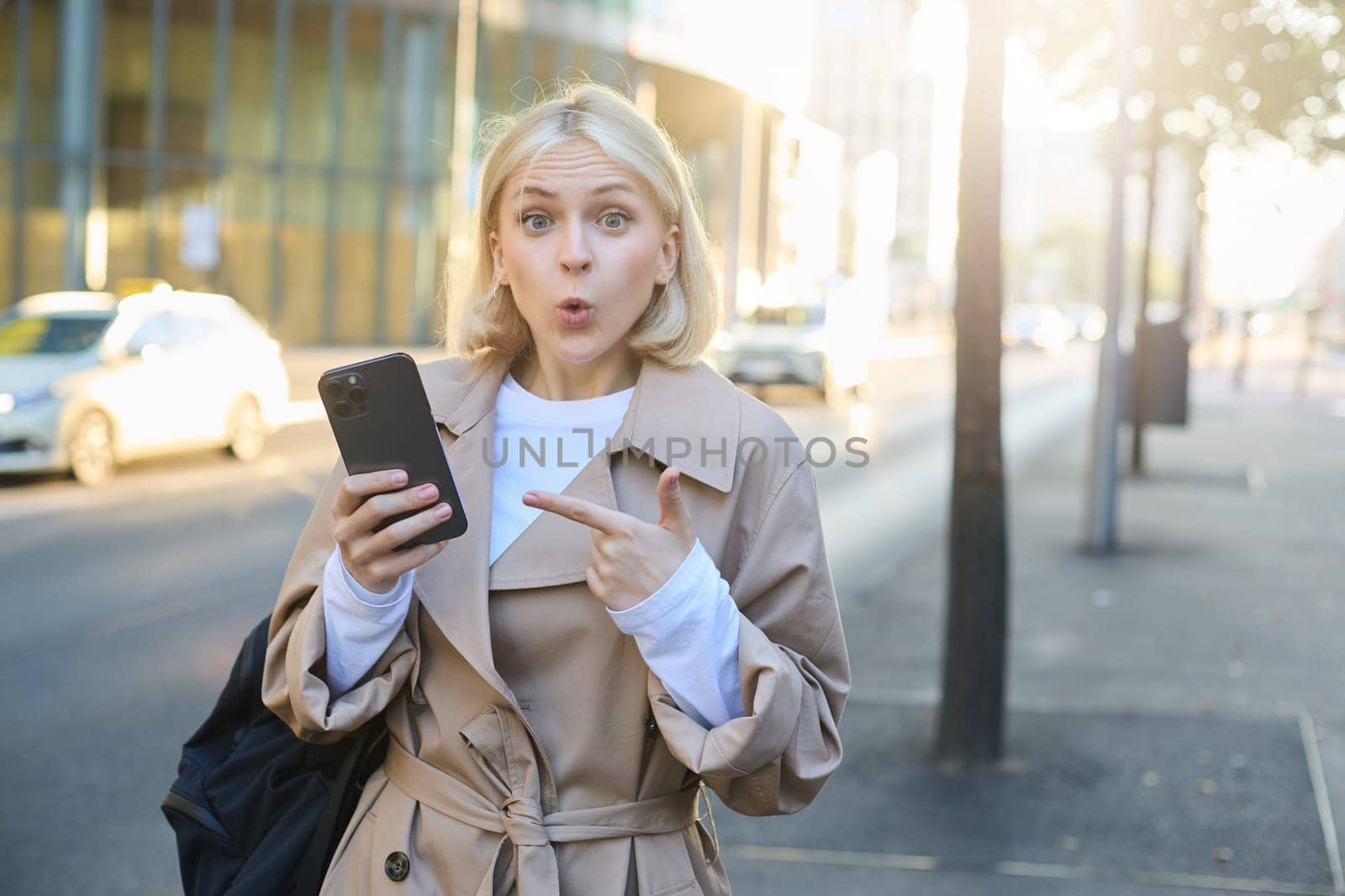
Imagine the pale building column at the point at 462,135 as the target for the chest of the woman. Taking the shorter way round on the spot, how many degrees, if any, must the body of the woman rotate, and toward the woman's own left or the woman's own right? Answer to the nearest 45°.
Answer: approximately 180°

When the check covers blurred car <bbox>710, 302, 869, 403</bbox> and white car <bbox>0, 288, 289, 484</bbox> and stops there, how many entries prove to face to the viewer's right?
0

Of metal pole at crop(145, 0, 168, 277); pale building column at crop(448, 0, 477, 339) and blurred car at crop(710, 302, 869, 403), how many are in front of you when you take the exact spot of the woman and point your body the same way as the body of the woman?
0

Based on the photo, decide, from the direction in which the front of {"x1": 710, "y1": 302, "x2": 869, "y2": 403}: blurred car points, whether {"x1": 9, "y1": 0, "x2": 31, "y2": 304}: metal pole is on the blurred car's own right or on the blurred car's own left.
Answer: on the blurred car's own right

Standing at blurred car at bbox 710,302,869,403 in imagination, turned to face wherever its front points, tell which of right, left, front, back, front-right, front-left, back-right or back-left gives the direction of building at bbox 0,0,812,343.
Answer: right

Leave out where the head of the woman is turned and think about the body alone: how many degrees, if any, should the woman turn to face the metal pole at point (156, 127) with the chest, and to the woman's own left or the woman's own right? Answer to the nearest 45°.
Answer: approximately 180°

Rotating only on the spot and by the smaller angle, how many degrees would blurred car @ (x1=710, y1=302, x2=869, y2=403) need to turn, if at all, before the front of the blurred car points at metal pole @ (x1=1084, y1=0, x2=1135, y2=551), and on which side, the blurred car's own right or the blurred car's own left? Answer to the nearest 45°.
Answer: approximately 45° to the blurred car's own left

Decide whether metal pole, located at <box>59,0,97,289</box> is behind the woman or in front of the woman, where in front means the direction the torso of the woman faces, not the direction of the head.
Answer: behind

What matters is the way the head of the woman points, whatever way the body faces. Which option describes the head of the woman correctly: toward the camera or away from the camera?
toward the camera

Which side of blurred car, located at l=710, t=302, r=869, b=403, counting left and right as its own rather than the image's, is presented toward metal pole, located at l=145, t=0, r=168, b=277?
right

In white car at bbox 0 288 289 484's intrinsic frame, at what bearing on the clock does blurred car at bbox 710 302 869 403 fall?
The blurred car is roughly at 6 o'clock from the white car.

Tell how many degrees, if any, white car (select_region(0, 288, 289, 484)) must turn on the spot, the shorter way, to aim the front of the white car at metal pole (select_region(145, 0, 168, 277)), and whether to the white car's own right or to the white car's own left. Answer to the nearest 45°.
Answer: approximately 135° to the white car's own right

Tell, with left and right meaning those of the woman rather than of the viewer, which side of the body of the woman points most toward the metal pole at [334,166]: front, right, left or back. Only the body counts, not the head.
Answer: back

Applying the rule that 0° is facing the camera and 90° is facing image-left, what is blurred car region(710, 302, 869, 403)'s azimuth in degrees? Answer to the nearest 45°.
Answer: approximately 45°

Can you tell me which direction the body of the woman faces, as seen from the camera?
toward the camera

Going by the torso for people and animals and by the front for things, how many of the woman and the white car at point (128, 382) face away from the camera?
0

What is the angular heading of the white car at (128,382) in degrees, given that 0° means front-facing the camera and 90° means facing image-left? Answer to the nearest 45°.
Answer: approximately 45°

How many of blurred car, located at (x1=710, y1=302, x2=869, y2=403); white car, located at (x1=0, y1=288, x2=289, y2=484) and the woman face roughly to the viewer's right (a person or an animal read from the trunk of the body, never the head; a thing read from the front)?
0

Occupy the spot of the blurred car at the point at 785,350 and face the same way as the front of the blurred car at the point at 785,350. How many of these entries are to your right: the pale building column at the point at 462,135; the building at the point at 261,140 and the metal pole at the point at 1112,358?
2

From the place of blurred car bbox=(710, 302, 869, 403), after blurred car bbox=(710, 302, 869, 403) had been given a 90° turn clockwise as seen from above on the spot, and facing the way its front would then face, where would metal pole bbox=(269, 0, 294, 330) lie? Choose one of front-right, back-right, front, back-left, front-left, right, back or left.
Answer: front
